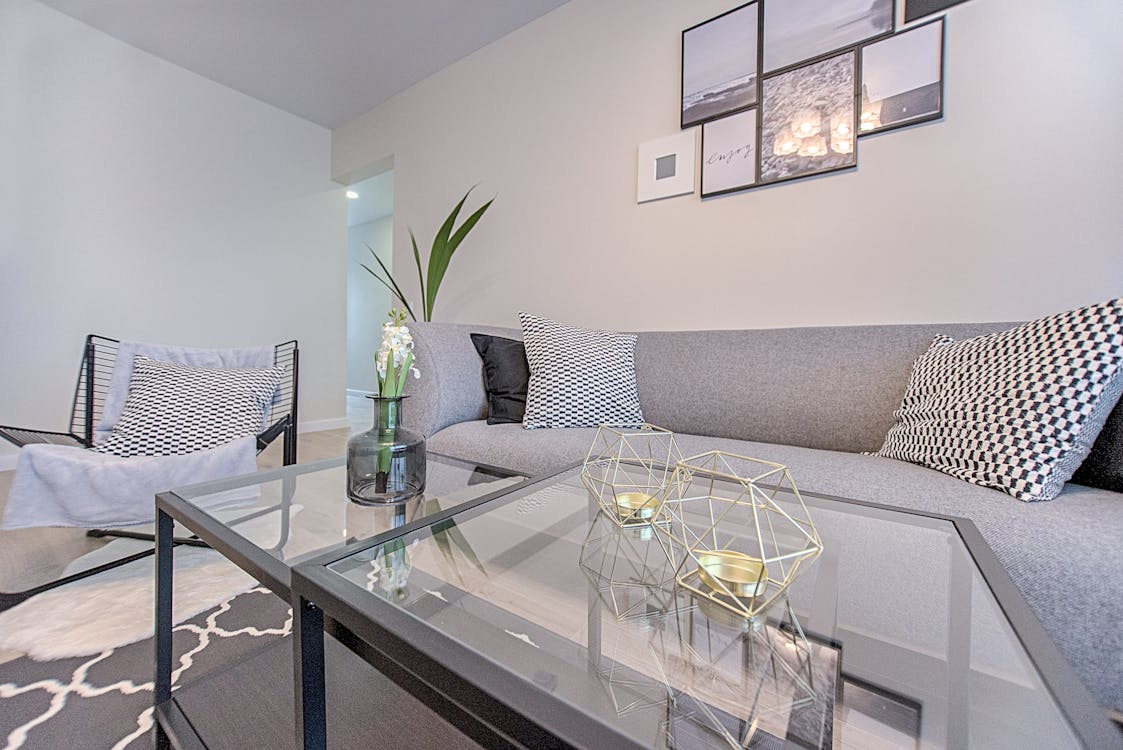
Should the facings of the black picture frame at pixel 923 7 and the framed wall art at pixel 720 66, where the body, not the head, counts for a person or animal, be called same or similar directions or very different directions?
same or similar directions

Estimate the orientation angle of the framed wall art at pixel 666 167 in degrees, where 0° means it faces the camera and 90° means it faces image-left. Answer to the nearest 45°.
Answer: approximately 45°

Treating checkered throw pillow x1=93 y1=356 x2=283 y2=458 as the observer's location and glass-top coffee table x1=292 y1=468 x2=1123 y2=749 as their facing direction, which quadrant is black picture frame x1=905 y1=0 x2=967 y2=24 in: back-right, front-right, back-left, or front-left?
front-left

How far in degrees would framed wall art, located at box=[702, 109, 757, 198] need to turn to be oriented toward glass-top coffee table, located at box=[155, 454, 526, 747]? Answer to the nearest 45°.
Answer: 0° — it already faces it

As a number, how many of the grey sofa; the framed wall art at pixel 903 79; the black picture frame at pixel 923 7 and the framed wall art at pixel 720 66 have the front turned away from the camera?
0

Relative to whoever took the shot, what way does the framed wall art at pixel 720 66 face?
facing the viewer and to the left of the viewer

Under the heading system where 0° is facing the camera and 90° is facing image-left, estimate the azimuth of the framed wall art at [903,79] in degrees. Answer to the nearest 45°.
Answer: approximately 45°

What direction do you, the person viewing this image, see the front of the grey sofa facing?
facing the viewer

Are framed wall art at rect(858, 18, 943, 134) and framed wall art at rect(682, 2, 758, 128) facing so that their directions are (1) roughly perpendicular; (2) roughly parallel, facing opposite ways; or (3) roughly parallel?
roughly parallel

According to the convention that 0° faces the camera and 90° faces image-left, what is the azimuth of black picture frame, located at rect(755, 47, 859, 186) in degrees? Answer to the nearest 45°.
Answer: approximately 45°

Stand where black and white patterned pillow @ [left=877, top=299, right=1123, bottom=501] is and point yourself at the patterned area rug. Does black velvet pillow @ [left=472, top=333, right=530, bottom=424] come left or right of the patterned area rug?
right

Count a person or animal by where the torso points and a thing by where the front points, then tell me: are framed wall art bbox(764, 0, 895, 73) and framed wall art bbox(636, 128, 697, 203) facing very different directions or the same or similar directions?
same or similar directions

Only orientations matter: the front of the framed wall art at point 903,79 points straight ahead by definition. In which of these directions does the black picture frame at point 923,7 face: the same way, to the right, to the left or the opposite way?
the same way

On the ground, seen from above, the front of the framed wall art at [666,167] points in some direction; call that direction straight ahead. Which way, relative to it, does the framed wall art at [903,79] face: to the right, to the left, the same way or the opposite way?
the same way

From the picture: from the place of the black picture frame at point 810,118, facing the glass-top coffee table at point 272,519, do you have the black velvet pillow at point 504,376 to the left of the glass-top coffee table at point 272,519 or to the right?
right
